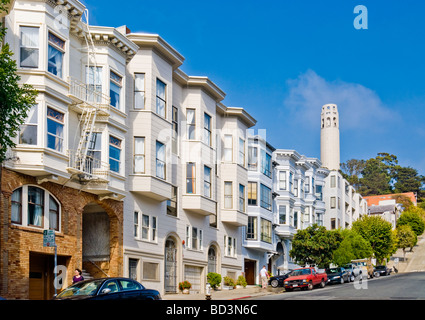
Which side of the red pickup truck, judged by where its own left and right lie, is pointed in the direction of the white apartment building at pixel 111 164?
front

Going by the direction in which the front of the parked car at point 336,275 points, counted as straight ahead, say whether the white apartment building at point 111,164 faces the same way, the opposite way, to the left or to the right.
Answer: to the left

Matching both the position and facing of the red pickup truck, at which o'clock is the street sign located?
The street sign is roughly at 11 o'clock from the red pickup truck.

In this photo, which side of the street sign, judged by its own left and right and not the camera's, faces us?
front

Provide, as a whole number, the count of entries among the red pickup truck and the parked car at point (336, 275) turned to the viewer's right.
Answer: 0

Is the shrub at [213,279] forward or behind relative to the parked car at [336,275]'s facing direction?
forward

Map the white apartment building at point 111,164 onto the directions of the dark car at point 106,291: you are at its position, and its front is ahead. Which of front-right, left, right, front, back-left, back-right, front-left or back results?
back-right

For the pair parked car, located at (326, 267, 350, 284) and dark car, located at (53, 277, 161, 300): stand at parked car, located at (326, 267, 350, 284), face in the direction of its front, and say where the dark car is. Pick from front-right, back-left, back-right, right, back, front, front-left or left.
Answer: front-left

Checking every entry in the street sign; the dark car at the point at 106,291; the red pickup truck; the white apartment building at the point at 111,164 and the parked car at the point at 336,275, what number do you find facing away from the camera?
0

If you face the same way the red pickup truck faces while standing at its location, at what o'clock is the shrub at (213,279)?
The shrub is roughly at 1 o'clock from the red pickup truck.

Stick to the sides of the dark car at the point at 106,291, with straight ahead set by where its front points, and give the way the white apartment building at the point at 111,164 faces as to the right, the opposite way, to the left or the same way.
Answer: to the left

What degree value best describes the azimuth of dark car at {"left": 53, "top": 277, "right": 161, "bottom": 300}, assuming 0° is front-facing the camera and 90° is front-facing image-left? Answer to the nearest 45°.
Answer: approximately 45°

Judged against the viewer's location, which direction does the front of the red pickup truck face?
facing the viewer and to the left of the viewer
